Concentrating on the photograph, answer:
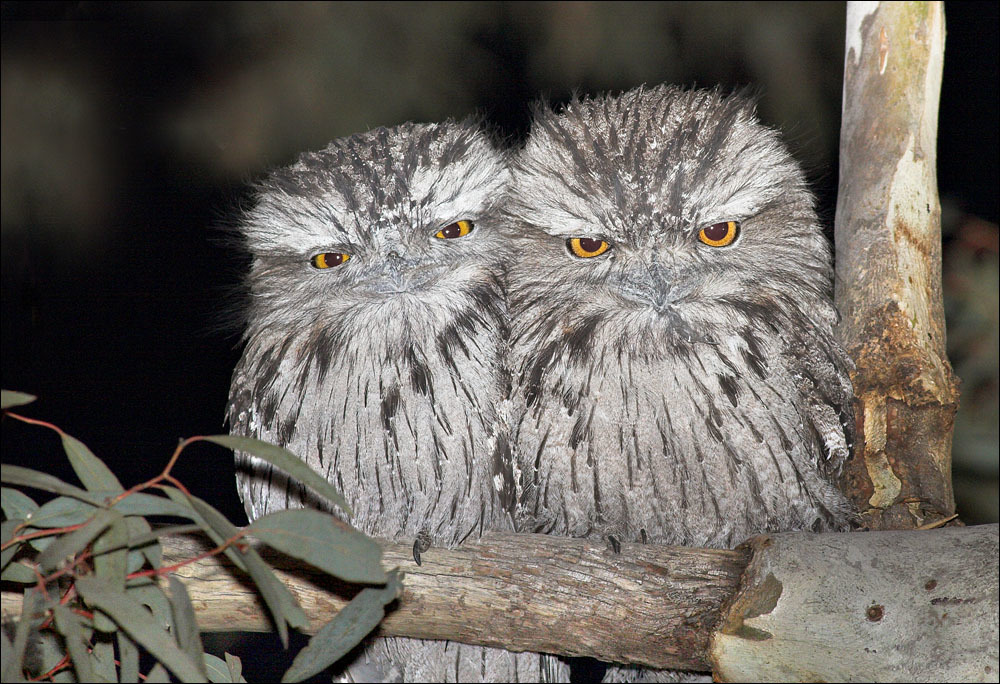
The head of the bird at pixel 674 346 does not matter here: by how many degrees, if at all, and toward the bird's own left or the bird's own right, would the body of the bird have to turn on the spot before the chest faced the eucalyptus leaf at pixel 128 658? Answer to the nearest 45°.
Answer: approximately 45° to the bird's own right

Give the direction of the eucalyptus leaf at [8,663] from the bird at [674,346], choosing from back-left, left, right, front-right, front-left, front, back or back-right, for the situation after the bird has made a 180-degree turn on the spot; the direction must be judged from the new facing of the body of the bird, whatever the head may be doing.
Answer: back-left

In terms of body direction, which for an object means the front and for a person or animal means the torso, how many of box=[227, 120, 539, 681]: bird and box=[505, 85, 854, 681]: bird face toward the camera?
2

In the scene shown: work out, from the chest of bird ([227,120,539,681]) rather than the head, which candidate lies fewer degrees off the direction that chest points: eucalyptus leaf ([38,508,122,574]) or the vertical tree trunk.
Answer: the eucalyptus leaf

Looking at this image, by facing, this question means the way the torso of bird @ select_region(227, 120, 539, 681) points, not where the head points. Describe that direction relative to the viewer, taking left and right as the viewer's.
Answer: facing the viewer

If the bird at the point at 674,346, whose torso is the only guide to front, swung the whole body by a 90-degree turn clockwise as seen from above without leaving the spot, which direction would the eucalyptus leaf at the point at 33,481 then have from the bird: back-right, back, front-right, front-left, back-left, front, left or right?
front-left

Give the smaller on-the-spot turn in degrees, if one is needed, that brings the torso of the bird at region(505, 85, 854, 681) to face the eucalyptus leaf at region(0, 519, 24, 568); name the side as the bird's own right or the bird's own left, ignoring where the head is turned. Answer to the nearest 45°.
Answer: approximately 45° to the bird's own right

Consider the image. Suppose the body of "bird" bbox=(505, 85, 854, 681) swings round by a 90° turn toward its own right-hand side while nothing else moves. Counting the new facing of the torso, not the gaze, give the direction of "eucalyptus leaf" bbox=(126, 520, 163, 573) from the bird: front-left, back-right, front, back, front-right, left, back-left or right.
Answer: front-left

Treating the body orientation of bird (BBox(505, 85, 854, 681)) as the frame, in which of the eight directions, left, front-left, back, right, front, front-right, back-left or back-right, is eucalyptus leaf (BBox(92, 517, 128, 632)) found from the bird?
front-right

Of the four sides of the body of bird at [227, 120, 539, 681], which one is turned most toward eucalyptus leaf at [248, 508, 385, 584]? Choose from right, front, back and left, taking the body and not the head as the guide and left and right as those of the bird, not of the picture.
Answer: front

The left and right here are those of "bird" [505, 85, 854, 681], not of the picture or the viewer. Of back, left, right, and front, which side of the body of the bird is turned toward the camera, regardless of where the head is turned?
front
